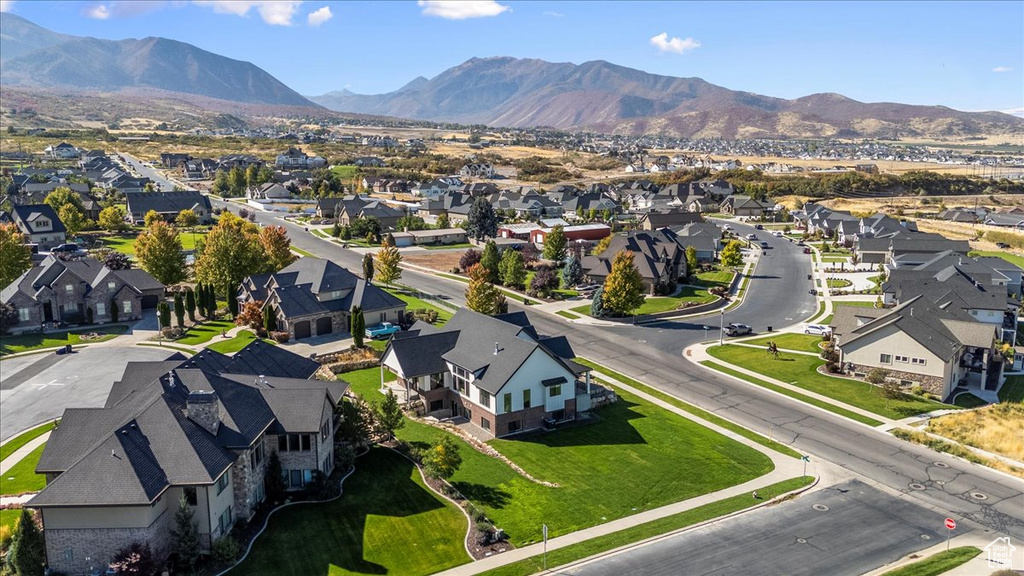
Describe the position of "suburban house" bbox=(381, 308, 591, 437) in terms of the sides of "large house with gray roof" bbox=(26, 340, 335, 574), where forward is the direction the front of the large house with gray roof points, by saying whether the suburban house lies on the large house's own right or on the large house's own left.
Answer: on the large house's own right

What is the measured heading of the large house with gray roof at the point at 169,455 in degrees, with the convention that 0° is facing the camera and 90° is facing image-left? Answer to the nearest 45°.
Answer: approximately 135°
